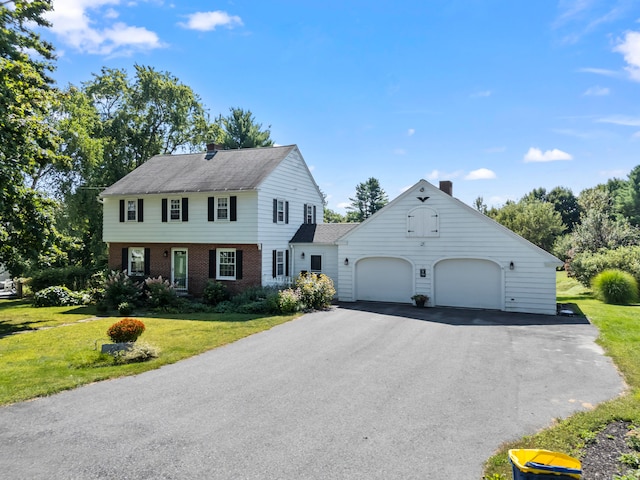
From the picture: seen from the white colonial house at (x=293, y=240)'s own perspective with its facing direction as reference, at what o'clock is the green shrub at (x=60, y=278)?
The green shrub is roughly at 2 o'clock from the white colonial house.

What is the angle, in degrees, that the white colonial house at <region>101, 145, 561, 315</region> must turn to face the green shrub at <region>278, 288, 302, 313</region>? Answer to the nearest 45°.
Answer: approximately 45° to its left

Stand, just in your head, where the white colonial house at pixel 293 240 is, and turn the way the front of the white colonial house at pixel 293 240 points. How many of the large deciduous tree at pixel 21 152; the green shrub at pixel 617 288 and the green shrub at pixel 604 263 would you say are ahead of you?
1

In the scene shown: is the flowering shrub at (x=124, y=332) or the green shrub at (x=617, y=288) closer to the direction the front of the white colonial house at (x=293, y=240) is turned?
the flowering shrub

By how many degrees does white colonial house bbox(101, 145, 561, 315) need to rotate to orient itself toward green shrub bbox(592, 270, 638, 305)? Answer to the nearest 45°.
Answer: approximately 135° to its left

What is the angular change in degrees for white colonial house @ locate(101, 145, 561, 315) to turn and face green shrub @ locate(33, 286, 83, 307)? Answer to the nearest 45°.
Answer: approximately 45° to its right

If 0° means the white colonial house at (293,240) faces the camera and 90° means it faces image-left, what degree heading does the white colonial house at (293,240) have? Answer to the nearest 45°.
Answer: approximately 45°
